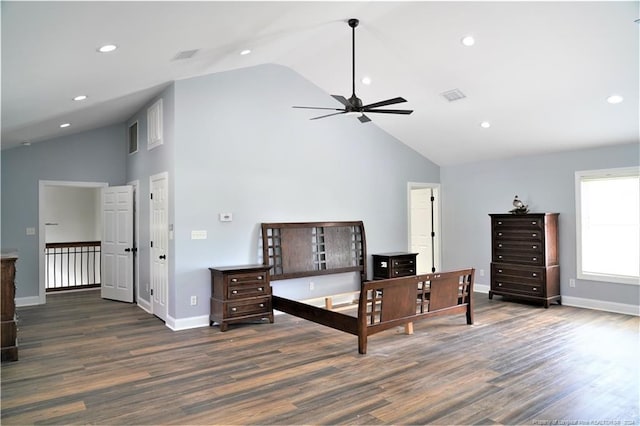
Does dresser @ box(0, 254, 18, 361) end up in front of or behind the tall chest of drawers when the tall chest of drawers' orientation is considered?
in front

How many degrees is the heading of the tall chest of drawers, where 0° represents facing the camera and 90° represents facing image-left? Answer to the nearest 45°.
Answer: approximately 45°

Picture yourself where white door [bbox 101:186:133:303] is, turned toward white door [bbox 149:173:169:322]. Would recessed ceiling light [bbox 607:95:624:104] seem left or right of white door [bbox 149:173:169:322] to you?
left

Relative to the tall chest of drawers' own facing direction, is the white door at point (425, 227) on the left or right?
on its right

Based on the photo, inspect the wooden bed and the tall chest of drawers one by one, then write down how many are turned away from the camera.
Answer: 0

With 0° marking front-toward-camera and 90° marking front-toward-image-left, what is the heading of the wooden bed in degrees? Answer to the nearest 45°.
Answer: approximately 315°
